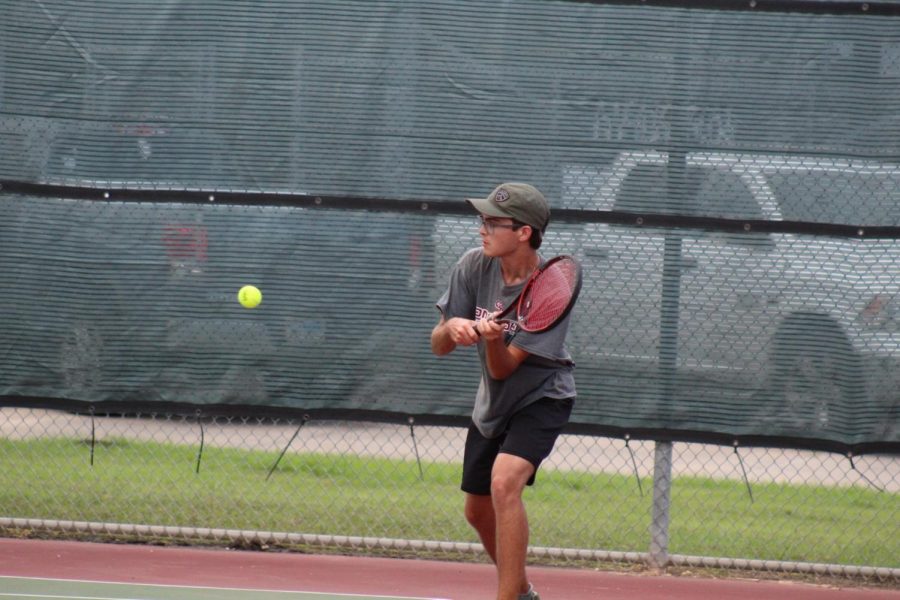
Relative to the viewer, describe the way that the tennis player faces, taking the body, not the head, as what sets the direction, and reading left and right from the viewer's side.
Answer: facing the viewer and to the left of the viewer

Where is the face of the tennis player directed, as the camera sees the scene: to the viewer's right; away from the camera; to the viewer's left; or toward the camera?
to the viewer's left

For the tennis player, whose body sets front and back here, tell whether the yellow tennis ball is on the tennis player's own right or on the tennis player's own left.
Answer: on the tennis player's own right
